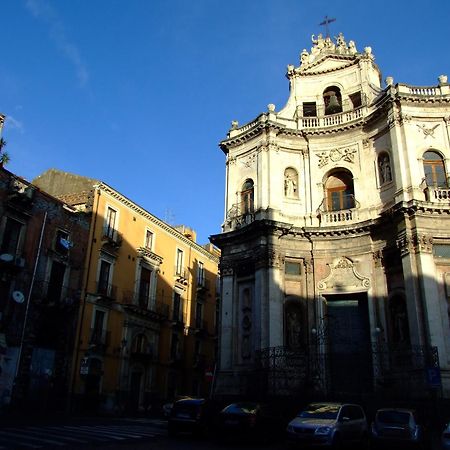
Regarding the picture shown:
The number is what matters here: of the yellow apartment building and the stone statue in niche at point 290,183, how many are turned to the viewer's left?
0

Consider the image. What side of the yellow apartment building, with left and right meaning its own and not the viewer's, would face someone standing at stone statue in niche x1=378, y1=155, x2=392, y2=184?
front

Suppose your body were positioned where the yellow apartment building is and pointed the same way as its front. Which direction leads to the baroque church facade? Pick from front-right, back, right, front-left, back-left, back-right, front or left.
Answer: front

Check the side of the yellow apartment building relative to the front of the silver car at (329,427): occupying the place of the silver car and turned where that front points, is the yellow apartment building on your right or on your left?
on your right

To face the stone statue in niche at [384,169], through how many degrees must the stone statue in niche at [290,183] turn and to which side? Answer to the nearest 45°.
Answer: approximately 90° to its left

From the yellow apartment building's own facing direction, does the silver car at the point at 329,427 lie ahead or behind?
ahead

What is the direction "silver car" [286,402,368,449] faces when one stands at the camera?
facing the viewer and to the left of the viewer

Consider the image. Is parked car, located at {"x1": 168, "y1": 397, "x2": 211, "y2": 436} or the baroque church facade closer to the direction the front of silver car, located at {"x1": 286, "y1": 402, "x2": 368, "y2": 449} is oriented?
the parked car

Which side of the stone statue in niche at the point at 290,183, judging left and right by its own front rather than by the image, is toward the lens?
front

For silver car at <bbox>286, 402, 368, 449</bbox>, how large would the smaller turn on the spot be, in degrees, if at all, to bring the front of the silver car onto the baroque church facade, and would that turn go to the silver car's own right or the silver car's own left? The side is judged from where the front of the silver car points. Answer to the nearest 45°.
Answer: approximately 135° to the silver car's own right

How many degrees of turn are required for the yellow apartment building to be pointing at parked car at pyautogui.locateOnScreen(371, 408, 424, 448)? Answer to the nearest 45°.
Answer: approximately 45° to its right

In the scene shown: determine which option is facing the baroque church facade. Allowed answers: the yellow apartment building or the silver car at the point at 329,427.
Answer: the yellow apartment building

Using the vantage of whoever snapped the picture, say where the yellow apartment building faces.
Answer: facing the viewer and to the right of the viewer

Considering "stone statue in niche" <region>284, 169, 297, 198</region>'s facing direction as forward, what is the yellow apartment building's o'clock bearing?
The yellow apartment building is roughly at 4 o'clock from the stone statue in niche.

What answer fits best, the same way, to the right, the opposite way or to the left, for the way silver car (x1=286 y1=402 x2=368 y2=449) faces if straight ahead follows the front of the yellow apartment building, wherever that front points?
to the right
